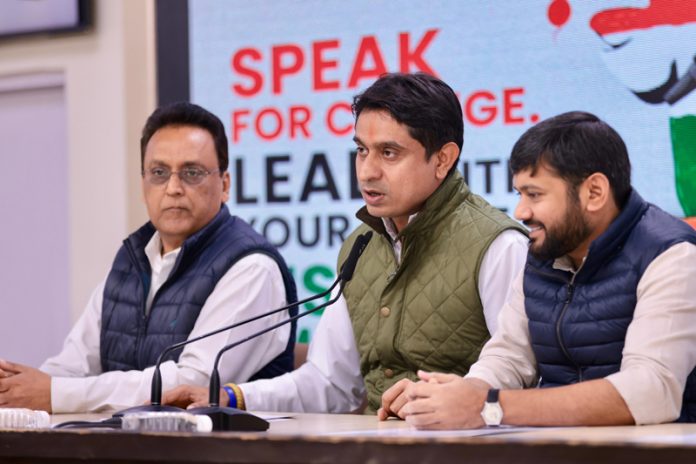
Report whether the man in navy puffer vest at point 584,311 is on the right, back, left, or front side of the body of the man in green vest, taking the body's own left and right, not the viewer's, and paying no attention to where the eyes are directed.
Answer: left

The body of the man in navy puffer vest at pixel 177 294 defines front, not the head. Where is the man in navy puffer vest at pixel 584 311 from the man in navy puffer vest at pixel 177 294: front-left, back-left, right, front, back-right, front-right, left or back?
left

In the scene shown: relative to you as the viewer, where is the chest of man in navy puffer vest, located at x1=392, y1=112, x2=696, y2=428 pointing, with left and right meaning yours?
facing the viewer and to the left of the viewer

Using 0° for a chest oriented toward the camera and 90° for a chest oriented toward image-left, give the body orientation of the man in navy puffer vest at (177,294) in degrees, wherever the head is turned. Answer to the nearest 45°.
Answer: approximately 45°

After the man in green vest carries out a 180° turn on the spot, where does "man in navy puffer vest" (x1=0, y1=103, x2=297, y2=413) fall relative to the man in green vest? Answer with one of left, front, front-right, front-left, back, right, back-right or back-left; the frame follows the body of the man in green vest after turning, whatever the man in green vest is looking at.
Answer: left

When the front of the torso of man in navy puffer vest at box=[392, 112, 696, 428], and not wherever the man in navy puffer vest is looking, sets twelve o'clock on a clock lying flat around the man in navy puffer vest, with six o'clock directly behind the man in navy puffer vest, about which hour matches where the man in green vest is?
The man in green vest is roughly at 3 o'clock from the man in navy puffer vest.
